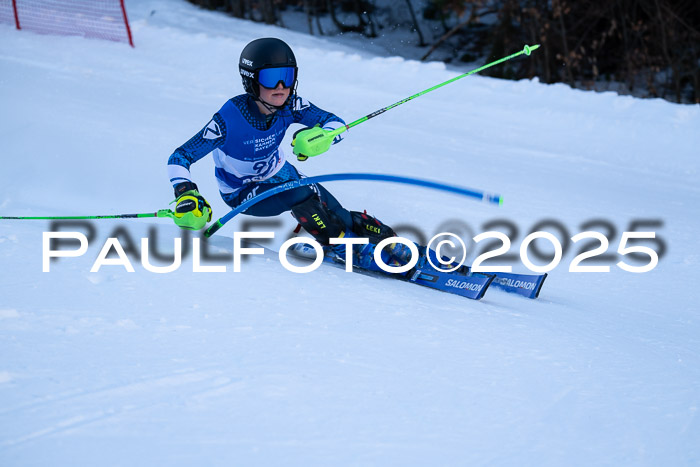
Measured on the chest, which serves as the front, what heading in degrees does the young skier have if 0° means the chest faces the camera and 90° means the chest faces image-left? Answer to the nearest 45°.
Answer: approximately 315°
